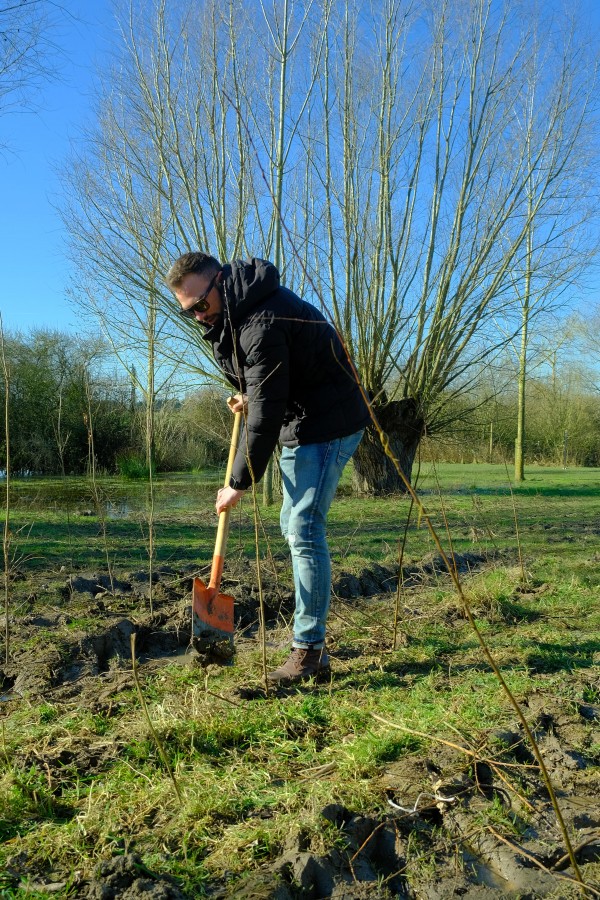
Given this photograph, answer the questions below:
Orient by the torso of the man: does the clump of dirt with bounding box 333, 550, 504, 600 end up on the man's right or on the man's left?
on the man's right

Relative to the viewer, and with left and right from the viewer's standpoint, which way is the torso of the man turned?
facing to the left of the viewer

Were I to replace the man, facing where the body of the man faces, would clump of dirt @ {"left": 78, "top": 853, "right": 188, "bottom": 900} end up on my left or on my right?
on my left

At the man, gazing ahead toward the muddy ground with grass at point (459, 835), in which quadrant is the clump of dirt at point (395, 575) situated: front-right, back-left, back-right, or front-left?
back-left

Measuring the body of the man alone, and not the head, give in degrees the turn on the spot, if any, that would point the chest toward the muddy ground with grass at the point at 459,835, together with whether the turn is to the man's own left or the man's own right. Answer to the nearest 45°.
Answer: approximately 90° to the man's own left

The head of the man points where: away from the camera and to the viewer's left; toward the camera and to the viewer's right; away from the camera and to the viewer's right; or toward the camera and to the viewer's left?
toward the camera and to the viewer's left
